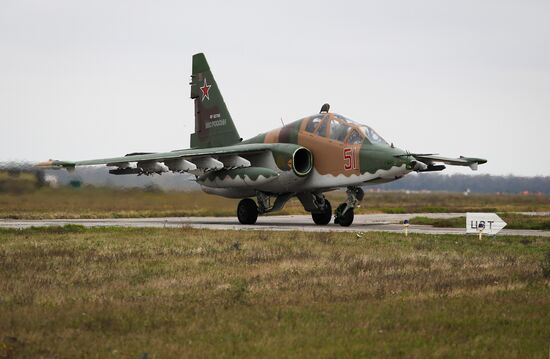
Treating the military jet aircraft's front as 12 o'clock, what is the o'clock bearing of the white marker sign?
The white marker sign is roughly at 12 o'clock from the military jet aircraft.

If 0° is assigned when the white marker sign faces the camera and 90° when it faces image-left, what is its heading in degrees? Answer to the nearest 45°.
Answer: approximately 0°

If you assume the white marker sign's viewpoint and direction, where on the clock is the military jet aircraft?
The military jet aircraft is roughly at 4 o'clock from the white marker sign.

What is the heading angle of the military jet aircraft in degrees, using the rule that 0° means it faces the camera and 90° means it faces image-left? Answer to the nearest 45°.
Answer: approximately 315°
